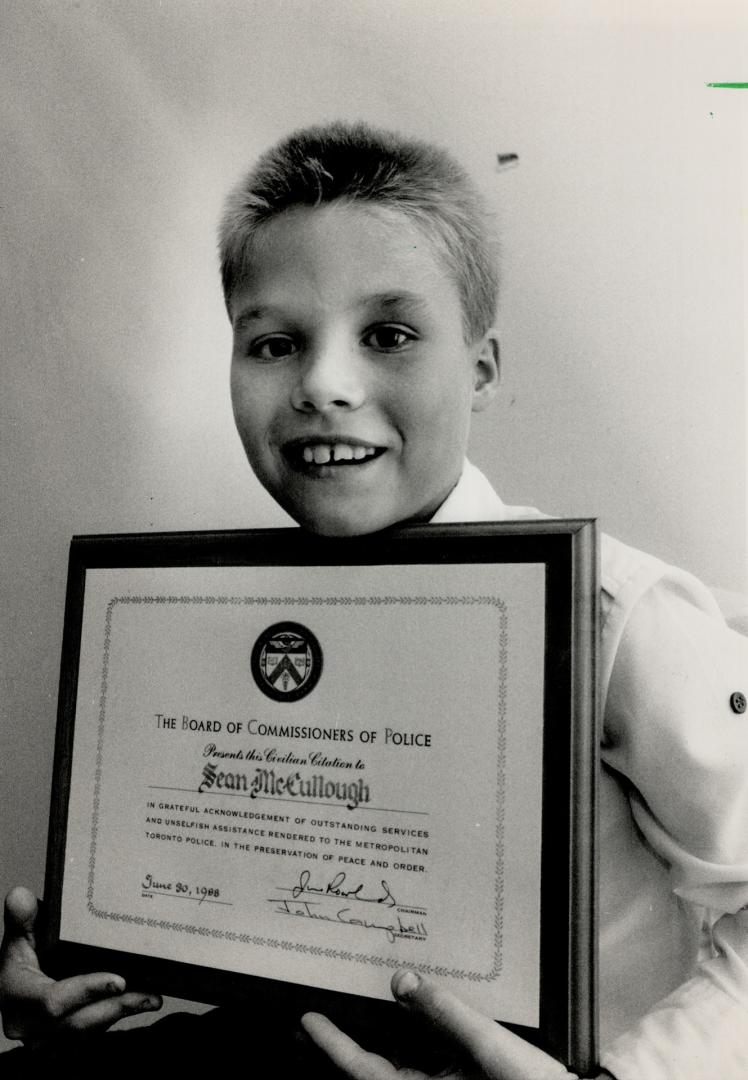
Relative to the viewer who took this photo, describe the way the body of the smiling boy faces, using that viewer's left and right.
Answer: facing the viewer and to the left of the viewer

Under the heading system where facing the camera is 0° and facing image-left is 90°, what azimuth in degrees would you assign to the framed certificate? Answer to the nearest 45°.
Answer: approximately 45°
